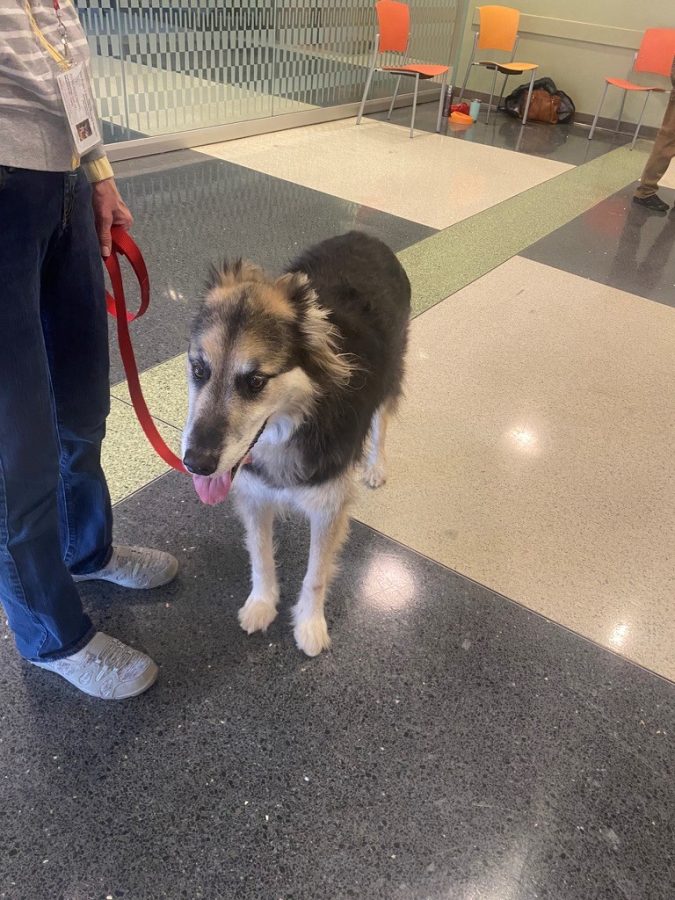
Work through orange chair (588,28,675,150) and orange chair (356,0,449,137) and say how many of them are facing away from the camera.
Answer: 0

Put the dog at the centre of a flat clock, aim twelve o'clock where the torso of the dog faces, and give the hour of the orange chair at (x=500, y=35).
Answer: The orange chair is roughly at 5 o'clock from the dog.

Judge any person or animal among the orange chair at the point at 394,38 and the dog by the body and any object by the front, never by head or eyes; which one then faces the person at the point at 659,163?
the orange chair

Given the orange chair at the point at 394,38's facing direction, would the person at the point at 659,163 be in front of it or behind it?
in front

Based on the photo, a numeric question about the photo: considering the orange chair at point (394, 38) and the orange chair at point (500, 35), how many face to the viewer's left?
0

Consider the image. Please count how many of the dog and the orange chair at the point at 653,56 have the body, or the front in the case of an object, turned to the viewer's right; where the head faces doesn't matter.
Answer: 0

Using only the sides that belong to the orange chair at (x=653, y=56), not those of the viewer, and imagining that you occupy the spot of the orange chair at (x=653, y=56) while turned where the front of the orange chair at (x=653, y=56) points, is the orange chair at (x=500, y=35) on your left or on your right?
on your right

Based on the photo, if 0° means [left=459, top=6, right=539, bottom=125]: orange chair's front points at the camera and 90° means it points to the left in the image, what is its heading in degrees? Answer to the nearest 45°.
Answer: approximately 315°

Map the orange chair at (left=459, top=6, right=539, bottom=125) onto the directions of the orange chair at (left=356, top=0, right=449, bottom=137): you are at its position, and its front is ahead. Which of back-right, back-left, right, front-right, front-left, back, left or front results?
left

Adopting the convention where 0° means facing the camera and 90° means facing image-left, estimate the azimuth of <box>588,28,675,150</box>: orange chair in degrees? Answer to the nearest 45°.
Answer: approximately 45°

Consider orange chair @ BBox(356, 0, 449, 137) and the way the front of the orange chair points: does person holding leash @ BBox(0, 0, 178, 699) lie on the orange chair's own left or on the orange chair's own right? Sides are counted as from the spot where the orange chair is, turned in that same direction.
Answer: on the orange chair's own right

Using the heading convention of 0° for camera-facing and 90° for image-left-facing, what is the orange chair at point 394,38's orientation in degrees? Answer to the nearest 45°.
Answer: approximately 315°

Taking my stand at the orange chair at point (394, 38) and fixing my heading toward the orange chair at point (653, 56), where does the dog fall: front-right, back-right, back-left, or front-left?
back-right
